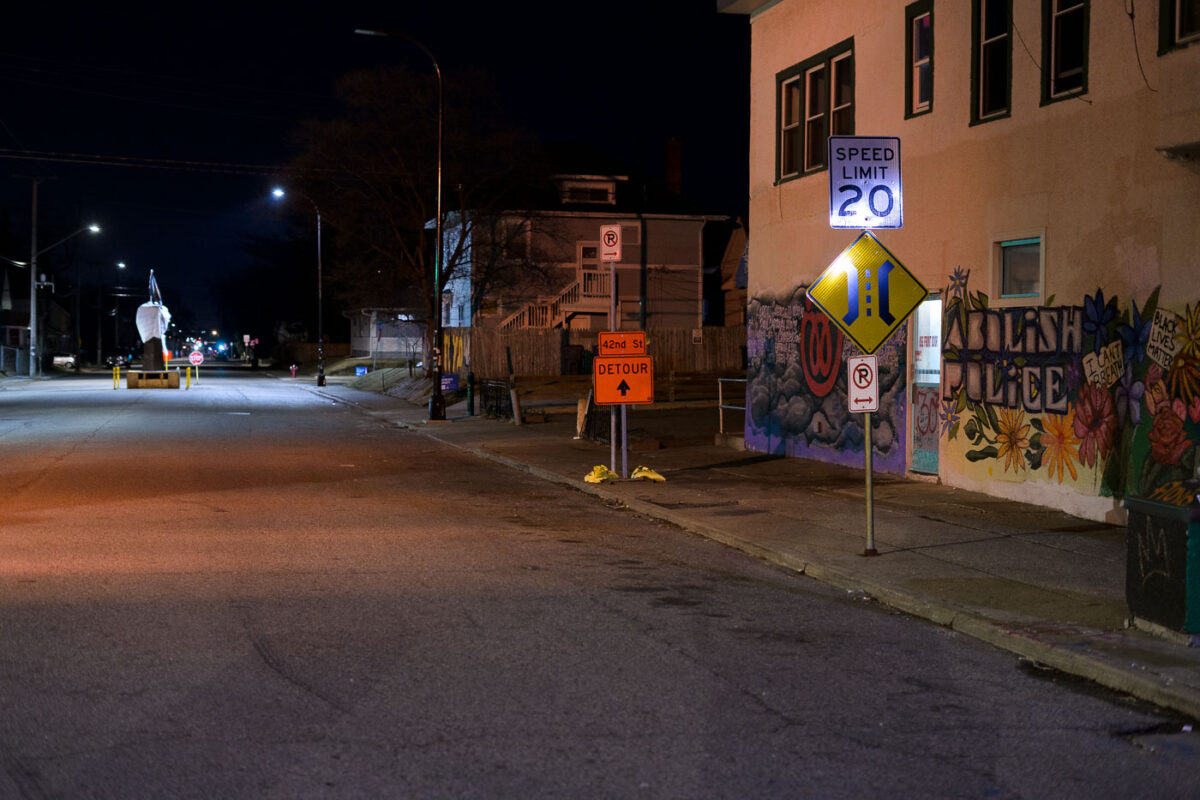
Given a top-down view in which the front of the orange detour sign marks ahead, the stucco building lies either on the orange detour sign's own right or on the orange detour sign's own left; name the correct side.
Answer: on the orange detour sign's own left

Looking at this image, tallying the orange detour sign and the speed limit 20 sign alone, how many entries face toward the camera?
2

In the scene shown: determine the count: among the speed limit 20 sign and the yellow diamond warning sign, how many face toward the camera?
2

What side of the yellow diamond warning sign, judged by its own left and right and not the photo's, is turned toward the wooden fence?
back

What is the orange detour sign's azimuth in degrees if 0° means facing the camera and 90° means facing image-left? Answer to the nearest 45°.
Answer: approximately 0°

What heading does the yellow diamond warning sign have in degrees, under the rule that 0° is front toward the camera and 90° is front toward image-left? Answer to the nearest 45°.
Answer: approximately 0°

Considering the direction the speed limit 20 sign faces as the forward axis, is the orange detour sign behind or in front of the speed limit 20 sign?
behind
